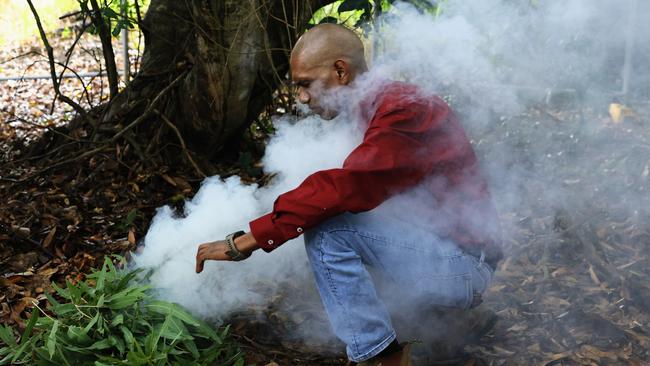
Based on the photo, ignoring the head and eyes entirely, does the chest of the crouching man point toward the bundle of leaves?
yes

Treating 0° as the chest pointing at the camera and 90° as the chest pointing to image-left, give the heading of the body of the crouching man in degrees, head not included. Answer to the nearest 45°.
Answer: approximately 90°

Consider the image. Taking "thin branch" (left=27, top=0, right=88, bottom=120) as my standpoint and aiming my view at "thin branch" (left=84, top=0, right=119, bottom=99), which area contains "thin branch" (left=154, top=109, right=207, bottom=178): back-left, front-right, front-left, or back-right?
front-right

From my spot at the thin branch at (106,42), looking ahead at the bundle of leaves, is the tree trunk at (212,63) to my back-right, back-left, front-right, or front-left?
front-left

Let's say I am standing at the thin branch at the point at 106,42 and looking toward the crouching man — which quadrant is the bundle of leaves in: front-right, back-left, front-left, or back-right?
front-right

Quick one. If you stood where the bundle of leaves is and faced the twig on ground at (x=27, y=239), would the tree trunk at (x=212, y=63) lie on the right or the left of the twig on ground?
right

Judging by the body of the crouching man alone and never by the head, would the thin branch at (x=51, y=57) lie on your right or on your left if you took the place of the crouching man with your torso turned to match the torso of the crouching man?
on your right

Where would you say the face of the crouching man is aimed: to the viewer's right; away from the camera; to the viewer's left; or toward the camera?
to the viewer's left

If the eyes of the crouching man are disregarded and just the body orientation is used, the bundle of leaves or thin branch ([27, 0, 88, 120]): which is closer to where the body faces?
the bundle of leaves

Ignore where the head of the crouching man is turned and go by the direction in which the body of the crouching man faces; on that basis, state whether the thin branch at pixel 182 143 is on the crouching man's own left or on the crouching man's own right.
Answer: on the crouching man's own right

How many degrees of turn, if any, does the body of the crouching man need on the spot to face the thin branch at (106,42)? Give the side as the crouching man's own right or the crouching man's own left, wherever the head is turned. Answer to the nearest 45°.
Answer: approximately 45° to the crouching man's own right

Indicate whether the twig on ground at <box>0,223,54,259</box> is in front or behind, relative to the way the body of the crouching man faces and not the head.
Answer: in front
